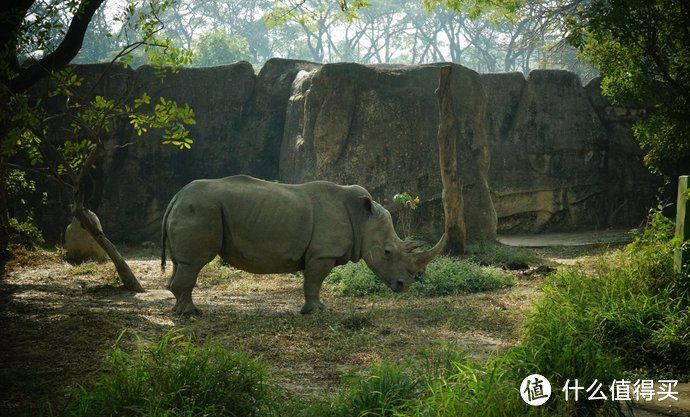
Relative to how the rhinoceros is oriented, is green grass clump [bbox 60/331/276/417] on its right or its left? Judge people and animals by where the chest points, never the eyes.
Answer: on its right

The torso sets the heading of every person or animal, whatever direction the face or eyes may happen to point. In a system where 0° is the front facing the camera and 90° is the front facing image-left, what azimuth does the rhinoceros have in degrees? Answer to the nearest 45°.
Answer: approximately 270°

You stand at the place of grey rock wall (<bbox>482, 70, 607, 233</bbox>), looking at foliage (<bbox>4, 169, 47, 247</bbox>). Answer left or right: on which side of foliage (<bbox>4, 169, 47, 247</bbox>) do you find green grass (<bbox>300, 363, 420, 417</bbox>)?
left

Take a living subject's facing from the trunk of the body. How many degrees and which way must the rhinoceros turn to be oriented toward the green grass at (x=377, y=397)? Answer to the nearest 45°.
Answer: approximately 90° to its right

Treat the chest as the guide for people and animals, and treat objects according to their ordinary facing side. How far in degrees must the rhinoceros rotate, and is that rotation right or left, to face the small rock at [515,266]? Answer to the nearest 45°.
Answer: approximately 45° to its left

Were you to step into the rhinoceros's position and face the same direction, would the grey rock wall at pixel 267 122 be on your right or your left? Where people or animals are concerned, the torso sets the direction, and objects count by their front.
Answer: on your left

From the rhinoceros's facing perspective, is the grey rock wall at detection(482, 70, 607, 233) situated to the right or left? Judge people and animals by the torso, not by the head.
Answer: on its left

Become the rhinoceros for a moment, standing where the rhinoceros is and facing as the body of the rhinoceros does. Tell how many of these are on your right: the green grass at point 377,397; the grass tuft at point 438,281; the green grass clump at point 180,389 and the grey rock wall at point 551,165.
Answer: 2

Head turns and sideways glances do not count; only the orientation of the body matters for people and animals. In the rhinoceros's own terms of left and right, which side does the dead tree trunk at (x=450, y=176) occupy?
on its left

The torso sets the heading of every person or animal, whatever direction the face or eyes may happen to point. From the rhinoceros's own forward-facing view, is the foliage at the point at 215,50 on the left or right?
on its left

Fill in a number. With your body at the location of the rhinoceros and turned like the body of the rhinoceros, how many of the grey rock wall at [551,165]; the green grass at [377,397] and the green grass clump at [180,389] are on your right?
2

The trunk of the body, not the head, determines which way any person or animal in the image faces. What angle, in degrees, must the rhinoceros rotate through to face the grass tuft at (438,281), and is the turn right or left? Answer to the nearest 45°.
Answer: approximately 45° to its left

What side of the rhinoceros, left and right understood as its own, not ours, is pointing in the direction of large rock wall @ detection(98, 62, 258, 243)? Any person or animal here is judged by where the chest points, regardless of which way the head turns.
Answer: left

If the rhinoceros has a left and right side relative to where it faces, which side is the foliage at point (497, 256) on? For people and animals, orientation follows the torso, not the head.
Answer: on its left
